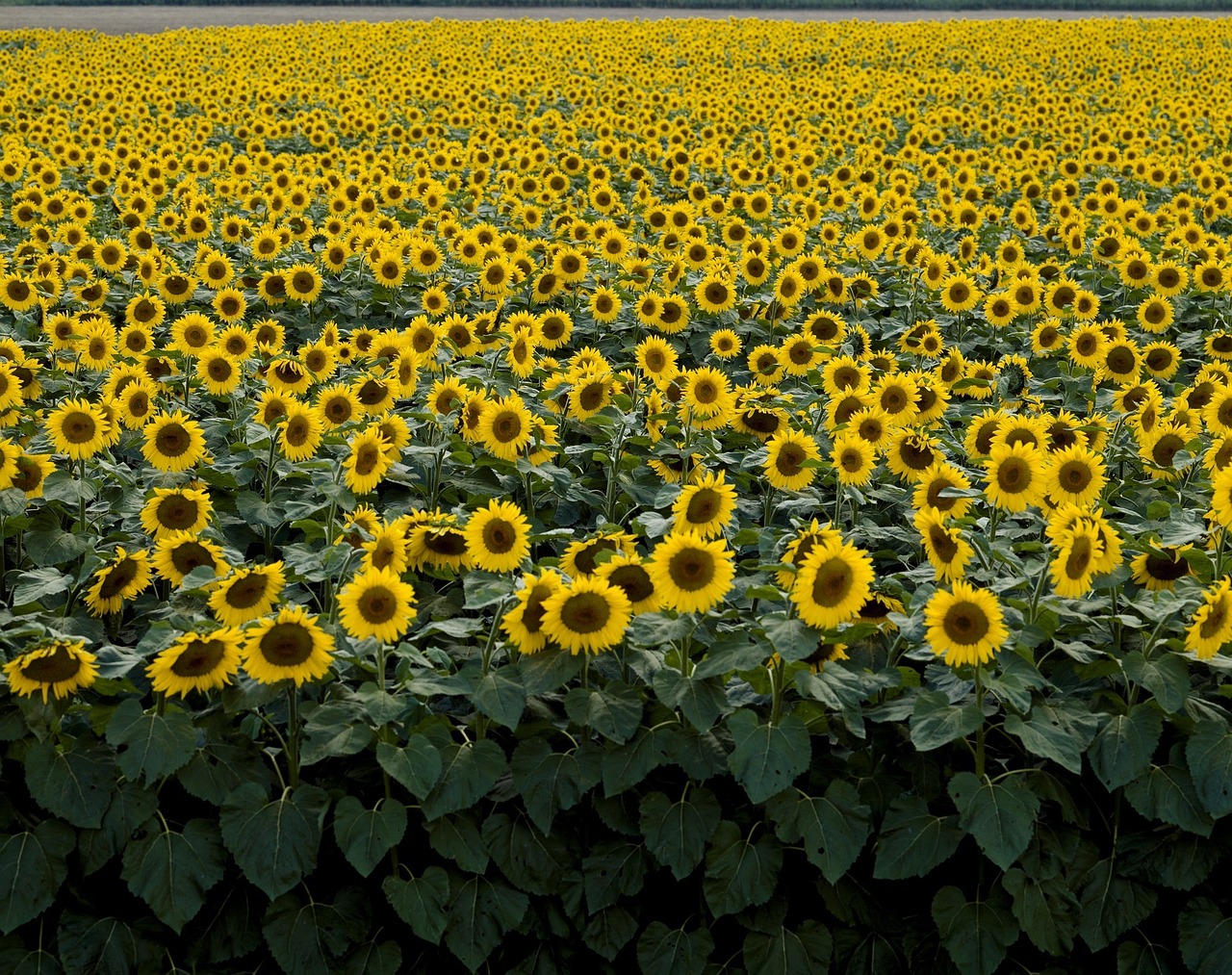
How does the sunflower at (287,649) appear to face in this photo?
toward the camera

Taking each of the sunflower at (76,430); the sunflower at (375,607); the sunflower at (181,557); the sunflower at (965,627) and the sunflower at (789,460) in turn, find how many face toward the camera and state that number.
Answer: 5

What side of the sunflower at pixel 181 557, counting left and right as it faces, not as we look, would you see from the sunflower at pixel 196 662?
front

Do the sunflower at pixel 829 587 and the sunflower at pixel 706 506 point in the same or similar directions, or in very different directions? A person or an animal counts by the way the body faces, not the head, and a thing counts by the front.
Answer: same or similar directions

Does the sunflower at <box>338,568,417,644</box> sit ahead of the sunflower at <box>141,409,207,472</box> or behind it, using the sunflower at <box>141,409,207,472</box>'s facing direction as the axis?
ahead

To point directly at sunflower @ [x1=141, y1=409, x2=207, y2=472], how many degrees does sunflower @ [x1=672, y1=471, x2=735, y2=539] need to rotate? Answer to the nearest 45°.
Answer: approximately 90° to its right

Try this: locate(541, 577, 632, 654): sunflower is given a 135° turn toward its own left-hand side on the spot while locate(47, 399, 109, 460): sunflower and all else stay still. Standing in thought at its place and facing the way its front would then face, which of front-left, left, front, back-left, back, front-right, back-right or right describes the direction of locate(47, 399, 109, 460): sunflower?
left

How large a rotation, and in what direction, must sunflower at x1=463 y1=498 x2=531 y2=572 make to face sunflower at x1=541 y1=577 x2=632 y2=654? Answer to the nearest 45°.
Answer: approximately 45° to its left

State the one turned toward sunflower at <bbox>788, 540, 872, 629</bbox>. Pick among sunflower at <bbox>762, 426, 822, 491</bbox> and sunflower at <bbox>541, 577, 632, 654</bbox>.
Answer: sunflower at <bbox>762, 426, 822, 491</bbox>

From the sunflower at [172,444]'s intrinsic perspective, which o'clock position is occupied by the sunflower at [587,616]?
the sunflower at [587,616] is roughly at 11 o'clock from the sunflower at [172,444].

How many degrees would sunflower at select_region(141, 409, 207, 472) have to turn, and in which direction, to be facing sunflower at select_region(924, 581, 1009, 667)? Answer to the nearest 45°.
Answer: approximately 45° to its left

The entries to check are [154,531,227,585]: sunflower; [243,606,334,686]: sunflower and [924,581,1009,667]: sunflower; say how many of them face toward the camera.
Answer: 3

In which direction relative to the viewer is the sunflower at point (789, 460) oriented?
toward the camera

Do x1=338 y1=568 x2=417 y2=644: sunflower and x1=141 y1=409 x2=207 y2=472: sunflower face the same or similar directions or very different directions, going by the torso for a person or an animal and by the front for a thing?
same or similar directions

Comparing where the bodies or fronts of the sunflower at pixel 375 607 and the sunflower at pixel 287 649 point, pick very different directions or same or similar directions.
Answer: same or similar directions

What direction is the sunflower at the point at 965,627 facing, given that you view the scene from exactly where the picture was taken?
facing the viewer

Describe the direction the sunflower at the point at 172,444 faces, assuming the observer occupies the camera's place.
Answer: facing the viewer

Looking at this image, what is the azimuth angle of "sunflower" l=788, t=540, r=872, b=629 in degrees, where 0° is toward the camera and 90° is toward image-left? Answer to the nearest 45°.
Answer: approximately 0°

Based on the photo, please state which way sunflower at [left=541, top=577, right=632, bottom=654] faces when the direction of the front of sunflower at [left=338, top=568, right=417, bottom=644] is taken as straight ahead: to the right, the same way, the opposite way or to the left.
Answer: the same way

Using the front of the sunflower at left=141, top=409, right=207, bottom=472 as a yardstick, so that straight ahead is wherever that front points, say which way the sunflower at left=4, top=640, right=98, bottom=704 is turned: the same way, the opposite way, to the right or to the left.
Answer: the same way

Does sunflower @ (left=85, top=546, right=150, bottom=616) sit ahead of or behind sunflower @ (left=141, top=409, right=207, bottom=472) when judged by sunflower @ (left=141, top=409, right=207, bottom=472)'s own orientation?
ahead

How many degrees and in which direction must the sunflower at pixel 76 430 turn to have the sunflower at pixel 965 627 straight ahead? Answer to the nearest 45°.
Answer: approximately 45° to its left
